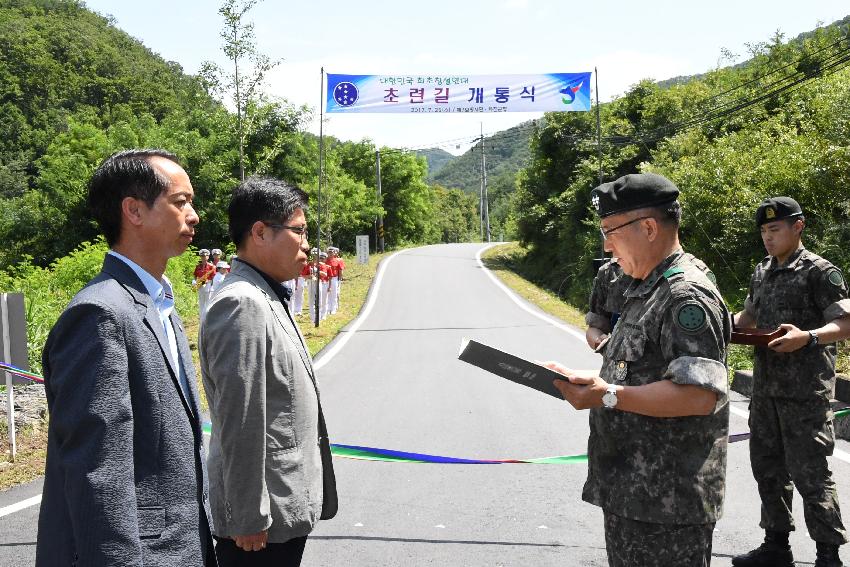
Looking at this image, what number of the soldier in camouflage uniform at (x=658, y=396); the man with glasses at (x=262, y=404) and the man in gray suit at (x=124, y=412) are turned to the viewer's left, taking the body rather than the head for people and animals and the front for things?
1

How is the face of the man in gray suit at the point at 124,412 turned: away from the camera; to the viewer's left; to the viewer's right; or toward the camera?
to the viewer's right

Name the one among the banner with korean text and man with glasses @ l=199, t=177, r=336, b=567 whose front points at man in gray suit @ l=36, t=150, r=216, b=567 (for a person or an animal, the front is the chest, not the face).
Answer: the banner with korean text

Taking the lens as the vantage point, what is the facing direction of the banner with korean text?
facing the viewer

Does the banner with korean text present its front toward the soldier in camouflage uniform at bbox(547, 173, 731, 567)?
yes

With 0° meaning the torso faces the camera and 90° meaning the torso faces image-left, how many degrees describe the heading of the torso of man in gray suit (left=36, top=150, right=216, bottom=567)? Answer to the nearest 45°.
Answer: approximately 270°

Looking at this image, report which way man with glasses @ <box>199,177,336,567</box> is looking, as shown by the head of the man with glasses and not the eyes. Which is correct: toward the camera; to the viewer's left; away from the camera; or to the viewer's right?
to the viewer's right

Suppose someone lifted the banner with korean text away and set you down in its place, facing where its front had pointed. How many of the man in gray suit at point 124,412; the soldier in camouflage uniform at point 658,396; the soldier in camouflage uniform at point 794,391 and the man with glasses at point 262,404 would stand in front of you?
4

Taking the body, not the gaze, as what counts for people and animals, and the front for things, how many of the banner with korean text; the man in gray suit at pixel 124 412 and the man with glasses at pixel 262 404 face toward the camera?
1

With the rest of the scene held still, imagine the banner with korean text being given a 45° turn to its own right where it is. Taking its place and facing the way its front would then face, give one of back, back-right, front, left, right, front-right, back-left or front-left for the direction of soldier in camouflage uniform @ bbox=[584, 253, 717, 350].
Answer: front-left

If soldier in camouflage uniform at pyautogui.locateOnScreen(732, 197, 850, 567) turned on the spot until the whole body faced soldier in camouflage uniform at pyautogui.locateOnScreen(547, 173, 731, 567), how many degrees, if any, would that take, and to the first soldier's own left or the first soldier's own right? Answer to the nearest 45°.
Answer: approximately 45° to the first soldier's own left

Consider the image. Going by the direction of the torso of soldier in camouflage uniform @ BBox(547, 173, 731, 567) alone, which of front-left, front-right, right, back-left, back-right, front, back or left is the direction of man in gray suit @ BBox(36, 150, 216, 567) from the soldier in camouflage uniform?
front-left

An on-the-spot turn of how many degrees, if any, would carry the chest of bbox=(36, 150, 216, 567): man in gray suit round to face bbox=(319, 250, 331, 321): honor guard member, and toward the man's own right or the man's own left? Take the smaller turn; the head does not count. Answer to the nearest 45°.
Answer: approximately 90° to the man's own left

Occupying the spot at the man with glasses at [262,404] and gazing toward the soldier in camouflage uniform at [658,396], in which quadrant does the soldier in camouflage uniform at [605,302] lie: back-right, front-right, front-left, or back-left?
front-left

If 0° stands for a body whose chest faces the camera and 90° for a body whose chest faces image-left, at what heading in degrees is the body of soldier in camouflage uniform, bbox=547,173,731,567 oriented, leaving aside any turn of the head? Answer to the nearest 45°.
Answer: approximately 90°

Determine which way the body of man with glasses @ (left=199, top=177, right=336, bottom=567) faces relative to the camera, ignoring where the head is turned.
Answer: to the viewer's right

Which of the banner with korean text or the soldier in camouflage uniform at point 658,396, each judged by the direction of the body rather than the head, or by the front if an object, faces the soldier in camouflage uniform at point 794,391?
the banner with korean text

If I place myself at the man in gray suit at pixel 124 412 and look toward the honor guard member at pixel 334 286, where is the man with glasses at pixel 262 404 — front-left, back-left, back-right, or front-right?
front-right

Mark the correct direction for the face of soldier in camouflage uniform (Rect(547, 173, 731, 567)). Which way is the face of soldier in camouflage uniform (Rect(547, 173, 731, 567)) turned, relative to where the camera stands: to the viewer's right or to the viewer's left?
to the viewer's left

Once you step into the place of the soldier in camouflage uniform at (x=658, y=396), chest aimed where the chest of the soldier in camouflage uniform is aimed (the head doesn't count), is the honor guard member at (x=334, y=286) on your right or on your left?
on your right
